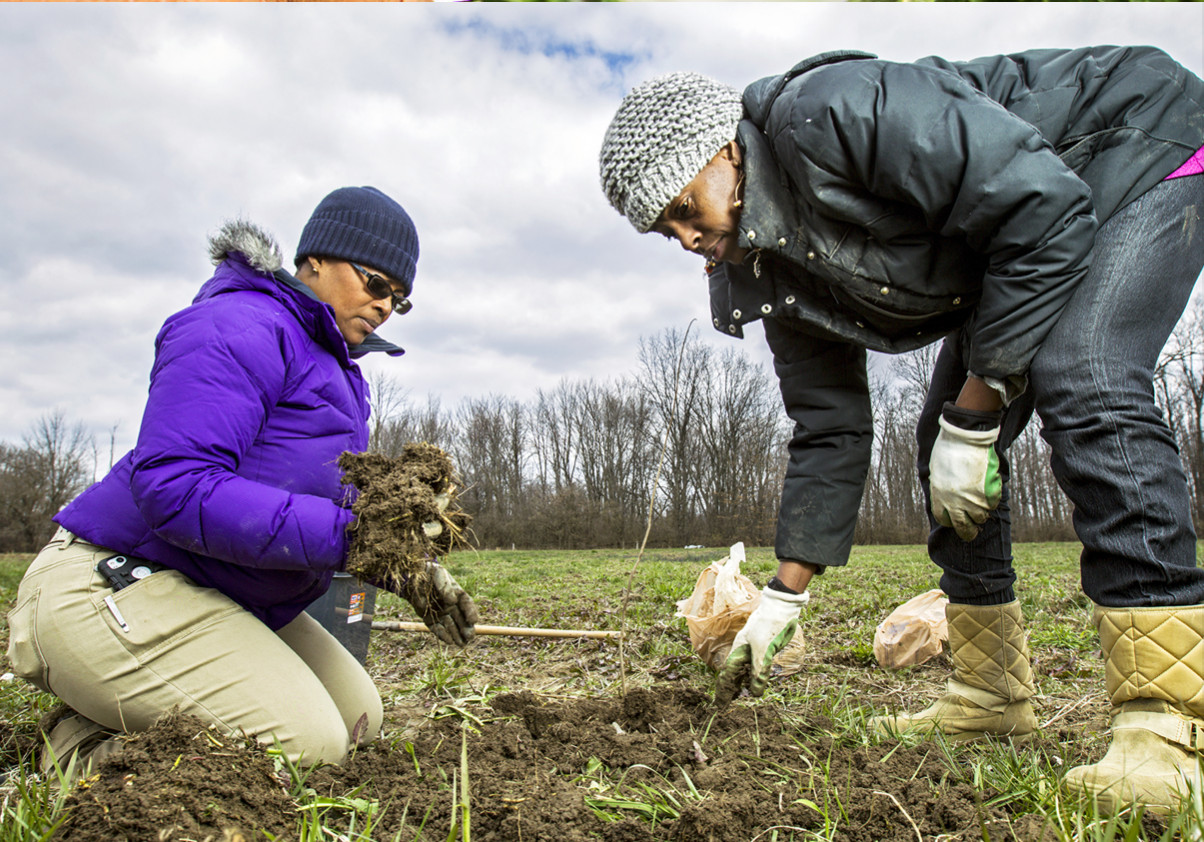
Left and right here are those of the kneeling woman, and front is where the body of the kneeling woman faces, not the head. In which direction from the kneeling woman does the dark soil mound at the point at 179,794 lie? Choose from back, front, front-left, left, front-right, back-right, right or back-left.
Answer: right

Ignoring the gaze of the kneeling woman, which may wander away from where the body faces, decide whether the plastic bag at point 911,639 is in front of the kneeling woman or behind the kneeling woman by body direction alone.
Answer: in front

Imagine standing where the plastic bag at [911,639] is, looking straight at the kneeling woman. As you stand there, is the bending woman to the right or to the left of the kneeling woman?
left

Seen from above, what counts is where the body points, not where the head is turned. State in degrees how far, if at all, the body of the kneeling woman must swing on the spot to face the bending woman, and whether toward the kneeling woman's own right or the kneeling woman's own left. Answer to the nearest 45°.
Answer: approximately 45° to the kneeling woman's own right

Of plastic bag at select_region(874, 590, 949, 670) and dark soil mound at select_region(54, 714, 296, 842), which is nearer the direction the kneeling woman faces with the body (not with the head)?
the plastic bag

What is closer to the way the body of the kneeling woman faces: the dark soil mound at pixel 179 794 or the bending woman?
the bending woman

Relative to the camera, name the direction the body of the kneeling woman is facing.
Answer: to the viewer's right
